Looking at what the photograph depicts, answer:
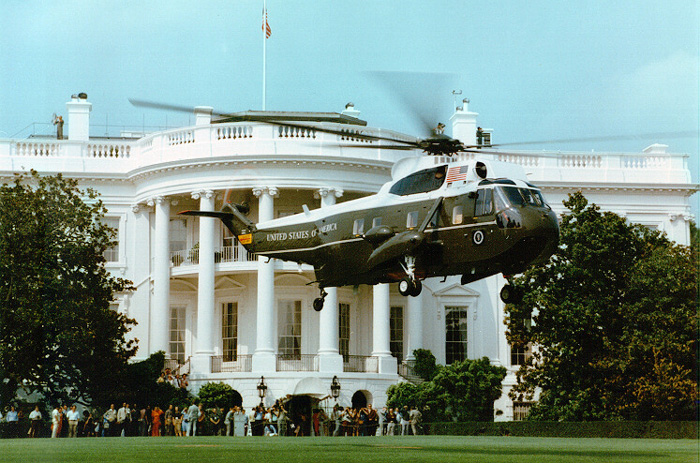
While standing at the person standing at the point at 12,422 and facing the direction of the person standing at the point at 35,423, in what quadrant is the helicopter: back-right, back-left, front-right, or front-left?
front-right

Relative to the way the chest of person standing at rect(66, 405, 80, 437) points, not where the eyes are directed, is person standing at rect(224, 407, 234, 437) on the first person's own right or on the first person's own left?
on the first person's own left

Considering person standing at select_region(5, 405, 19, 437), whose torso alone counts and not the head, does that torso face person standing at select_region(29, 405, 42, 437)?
no

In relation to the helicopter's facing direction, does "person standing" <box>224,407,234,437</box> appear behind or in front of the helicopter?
behind

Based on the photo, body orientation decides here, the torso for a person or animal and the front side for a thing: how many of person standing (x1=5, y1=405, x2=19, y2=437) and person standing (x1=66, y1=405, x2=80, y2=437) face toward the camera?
2

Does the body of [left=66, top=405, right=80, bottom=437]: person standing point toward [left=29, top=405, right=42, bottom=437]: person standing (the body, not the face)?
no

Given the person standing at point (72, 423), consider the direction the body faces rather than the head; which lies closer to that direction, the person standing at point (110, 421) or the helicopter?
the helicopter

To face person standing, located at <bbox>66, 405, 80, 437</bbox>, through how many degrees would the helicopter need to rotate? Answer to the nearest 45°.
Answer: approximately 180°

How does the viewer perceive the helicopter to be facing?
facing the viewer and to the right of the viewer

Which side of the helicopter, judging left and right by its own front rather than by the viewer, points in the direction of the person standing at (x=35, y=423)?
back

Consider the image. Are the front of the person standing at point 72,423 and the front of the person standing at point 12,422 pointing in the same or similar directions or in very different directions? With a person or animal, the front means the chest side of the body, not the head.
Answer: same or similar directions

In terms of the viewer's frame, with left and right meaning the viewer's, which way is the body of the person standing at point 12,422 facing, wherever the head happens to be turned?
facing the viewer

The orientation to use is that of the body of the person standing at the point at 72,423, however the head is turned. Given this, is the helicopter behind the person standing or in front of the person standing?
in front

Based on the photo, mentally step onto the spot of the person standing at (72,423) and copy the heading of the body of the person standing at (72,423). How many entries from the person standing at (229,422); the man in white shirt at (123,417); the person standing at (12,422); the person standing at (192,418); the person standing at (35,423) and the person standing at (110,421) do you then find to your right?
2

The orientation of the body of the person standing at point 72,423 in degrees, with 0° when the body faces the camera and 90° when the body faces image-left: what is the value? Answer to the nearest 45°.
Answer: approximately 0°
